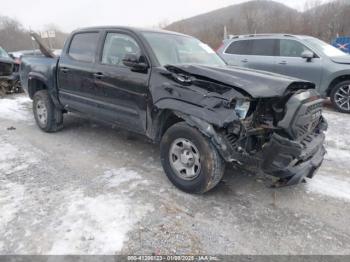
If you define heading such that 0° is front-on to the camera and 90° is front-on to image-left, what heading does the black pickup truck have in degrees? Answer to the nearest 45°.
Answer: approximately 315°

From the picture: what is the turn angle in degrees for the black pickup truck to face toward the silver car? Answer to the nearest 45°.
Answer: approximately 90° to its left
